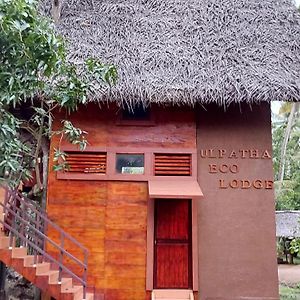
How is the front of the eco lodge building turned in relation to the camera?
facing the viewer
